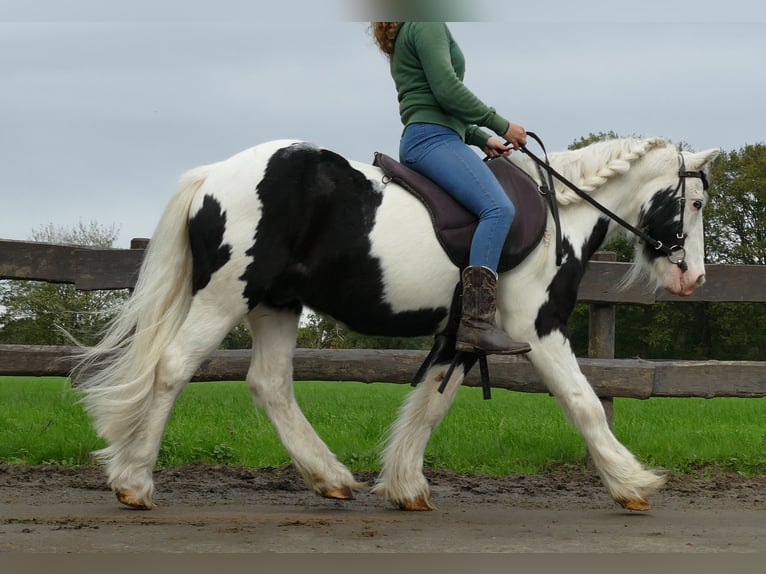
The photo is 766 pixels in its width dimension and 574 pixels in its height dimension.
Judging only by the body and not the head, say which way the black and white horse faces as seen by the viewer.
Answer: to the viewer's right

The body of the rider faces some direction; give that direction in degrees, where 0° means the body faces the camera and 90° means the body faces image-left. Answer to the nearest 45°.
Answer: approximately 270°
